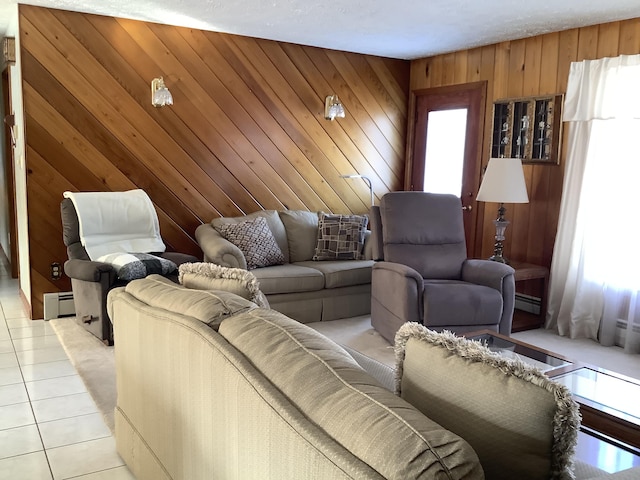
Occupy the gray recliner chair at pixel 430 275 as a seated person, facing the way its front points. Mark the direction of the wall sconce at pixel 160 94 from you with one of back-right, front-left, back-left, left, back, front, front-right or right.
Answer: back-right

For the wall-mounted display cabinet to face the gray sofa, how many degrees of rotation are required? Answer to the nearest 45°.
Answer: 0° — it already faces it

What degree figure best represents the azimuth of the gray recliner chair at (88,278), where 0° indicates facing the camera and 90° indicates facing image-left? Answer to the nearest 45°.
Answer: approximately 315°

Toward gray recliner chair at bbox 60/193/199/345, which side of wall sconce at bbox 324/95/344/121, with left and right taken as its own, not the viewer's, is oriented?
right

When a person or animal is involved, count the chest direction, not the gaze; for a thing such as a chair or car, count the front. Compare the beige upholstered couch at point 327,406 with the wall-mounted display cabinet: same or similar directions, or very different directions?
very different directions

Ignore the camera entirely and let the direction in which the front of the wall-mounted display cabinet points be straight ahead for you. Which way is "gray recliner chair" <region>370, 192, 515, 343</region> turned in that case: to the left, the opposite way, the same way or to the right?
to the left

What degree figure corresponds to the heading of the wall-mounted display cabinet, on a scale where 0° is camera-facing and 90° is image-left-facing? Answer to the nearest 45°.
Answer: approximately 45°
